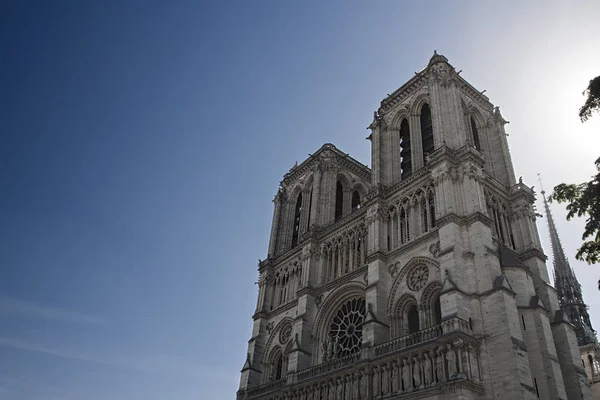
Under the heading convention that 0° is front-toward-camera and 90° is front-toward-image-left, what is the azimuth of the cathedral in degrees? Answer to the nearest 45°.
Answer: approximately 45°
